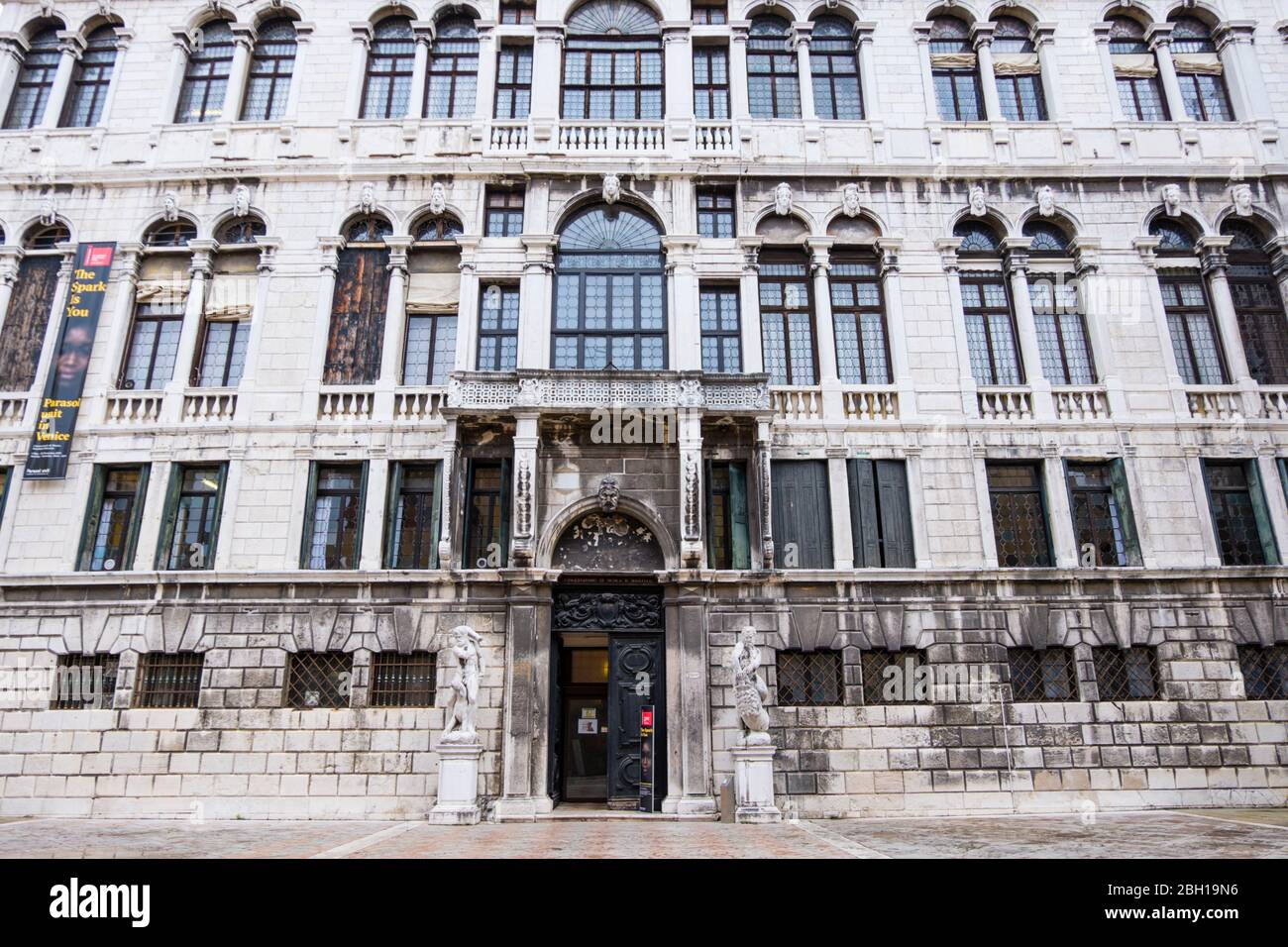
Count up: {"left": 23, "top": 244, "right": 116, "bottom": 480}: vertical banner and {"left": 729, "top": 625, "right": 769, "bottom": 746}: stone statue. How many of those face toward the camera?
2

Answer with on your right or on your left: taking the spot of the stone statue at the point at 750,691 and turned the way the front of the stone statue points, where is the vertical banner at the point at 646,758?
on your right

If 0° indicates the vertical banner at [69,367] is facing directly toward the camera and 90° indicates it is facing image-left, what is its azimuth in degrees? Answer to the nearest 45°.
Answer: approximately 0°

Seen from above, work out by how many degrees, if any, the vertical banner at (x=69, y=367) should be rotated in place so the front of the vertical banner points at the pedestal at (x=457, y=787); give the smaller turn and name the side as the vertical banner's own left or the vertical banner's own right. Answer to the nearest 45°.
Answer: approximately 45° to the vertical banner's own left

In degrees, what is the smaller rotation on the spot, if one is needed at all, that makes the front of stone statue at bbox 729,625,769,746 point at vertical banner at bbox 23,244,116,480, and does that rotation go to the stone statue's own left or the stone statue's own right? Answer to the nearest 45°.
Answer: approximately 90° to the stone statue's own right

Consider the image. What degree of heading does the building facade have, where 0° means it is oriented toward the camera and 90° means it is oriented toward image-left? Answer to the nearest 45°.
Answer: approximately 0°

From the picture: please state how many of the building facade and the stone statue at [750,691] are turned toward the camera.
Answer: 2
